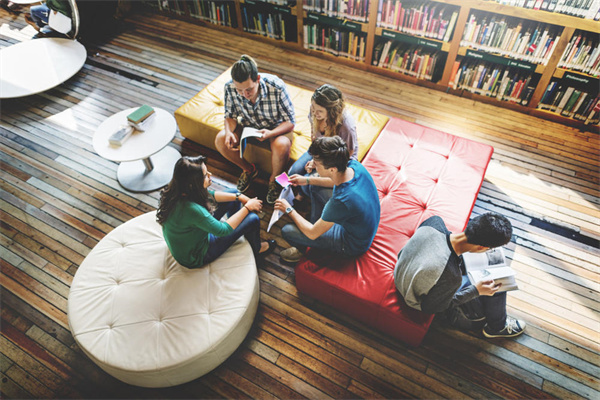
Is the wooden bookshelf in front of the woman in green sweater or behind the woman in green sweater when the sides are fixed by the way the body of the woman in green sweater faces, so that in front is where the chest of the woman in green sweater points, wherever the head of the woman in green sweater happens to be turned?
in front

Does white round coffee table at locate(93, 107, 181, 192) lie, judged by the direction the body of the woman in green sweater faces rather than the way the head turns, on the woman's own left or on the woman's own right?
on the woman's own left

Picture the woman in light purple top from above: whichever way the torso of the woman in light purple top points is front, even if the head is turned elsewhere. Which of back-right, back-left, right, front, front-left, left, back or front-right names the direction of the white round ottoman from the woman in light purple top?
front

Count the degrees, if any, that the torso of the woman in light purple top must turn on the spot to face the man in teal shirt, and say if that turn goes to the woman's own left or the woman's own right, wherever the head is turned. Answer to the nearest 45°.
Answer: approximately 45° to the woman's own left

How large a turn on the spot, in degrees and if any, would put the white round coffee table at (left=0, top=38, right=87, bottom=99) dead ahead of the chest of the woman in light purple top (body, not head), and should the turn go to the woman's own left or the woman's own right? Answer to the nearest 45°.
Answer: approximately 90° to the woman's own right

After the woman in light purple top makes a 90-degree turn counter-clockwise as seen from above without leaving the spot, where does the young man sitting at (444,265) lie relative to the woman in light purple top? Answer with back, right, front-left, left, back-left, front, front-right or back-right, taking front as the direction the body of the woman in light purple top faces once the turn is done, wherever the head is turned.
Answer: front

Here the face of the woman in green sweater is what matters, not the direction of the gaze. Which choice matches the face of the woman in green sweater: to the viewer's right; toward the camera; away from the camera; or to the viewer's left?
to the viewer's right

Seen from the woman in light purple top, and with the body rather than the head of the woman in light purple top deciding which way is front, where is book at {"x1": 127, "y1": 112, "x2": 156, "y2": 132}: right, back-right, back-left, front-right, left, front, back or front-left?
front-right

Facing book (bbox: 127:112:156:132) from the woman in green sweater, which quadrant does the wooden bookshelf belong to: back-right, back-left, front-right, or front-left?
front-right

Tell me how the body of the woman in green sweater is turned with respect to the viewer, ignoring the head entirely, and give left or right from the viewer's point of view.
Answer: facing away from the viewer and to the right of the viewer

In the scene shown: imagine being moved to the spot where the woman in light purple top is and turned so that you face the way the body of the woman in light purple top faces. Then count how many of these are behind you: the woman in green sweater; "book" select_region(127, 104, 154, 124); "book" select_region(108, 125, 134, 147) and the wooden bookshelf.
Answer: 1

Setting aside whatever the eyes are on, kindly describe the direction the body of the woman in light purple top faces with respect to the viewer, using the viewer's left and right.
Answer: facing the viewer and to the left of the viewer

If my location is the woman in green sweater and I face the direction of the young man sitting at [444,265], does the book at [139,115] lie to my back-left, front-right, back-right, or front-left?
back-left

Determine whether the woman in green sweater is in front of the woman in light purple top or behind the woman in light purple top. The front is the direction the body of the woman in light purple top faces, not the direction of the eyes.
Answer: in front

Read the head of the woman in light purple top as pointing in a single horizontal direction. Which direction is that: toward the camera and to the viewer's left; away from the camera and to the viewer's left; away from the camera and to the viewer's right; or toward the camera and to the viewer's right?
toward the camera and to the viewer's left

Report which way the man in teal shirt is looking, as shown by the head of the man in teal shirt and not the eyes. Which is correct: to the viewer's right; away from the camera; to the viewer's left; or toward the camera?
to the viewer's left

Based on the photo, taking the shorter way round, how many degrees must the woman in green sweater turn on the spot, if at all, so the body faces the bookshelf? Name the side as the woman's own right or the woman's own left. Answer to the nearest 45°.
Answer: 0° — they already face it
